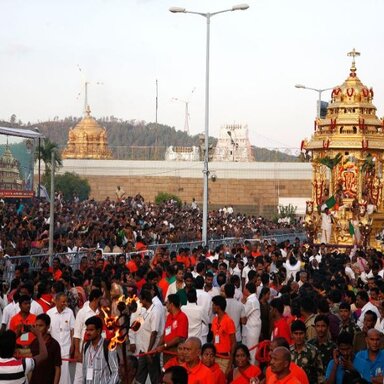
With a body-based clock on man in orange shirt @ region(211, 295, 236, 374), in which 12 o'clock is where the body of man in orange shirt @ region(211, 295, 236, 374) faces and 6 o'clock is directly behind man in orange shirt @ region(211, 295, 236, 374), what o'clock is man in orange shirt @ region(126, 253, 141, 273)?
man in orange shirt @ region(126, 253, 141, 273) is roughly at 4 o'clock from man in orange shirt @ region(211, 295, 236, 374).

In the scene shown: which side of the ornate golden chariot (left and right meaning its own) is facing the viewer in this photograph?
front

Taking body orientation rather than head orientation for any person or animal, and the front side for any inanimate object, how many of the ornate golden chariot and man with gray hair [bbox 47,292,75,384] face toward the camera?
2

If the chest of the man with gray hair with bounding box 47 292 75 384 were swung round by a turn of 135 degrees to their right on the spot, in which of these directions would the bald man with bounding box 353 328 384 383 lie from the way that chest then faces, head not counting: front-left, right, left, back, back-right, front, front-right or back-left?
back

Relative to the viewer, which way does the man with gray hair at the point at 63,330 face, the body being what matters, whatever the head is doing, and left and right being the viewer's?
facing the viewer

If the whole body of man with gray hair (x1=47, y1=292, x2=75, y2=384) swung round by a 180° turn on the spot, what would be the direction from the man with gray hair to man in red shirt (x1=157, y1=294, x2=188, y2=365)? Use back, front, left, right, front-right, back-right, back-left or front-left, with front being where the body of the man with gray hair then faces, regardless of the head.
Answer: right

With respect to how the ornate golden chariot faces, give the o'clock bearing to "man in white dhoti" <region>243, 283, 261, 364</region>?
The man in white dhoti is roughly at 12 o'clock from the ornate golden chariot.

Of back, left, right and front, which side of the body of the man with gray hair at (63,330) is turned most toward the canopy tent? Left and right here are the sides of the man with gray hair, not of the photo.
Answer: back

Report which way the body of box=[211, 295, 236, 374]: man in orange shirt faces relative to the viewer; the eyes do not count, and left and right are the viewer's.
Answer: facing the viewer and to the left of the viewer

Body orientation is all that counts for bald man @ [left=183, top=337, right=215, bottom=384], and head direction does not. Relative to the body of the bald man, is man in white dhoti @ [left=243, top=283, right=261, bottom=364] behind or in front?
behind
